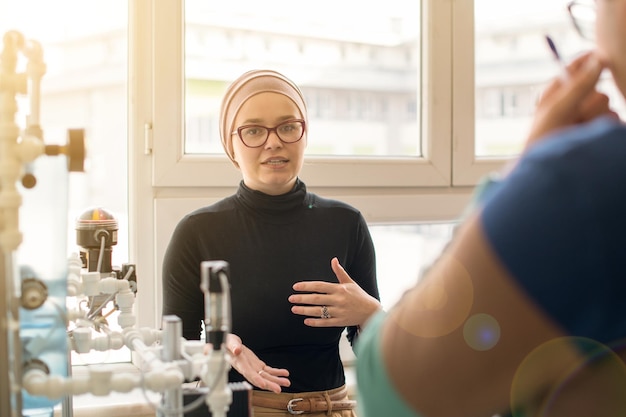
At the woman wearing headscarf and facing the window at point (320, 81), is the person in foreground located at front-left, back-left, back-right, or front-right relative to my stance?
back-right

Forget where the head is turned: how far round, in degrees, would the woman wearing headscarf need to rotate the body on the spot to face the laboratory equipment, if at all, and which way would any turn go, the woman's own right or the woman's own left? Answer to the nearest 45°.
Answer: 0° — they already face it

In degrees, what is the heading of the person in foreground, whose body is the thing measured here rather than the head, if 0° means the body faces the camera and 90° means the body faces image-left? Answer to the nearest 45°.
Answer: approximately 135°

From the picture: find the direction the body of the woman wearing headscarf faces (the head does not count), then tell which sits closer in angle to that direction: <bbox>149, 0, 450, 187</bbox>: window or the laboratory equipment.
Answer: the laboratory equipment

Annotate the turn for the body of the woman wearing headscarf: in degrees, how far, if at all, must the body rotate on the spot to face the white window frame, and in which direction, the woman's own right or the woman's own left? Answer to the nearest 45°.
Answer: approximately 180°

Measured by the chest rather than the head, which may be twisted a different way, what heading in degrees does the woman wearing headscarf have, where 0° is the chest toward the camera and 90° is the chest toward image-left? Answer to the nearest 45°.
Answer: approximately 0°

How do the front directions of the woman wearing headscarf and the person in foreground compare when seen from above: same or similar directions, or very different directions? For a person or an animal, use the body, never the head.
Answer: very different directions

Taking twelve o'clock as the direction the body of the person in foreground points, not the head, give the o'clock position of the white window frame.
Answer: The white window frame is roughly at 1 o'clock from the person in foreground.

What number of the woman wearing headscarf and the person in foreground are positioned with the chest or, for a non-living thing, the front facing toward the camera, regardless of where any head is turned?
1

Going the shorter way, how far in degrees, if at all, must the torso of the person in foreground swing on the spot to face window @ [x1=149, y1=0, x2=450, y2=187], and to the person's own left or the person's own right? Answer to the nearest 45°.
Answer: approximately 45° to the person's own right
